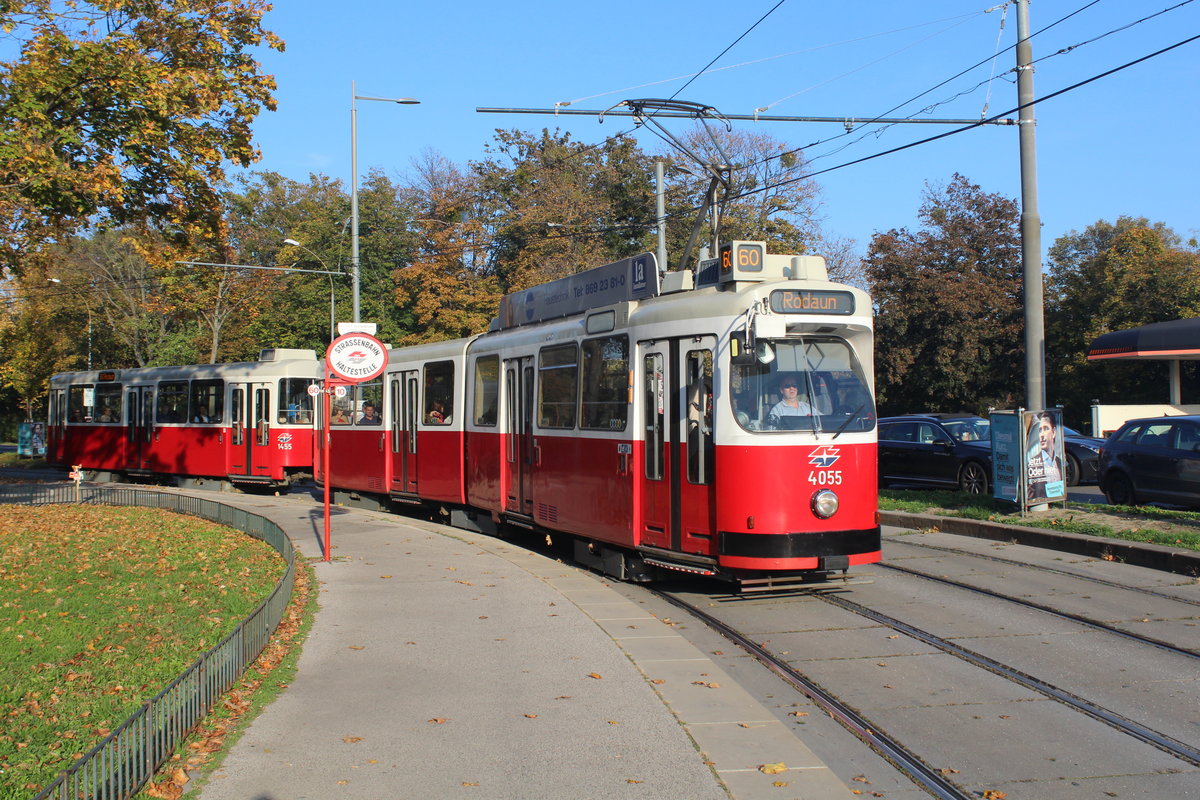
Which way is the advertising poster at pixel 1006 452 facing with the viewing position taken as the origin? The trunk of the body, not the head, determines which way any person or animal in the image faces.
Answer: facing the viewer and to the left of the viewer

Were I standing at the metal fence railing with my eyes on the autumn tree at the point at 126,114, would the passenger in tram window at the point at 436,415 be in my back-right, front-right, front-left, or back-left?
front-right

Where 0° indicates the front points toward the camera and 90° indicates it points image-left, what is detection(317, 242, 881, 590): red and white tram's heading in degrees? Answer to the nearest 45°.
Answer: approximately 315°

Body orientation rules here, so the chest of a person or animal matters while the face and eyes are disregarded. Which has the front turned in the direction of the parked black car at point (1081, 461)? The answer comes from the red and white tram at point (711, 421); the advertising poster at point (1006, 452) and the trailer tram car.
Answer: the trailer tram car

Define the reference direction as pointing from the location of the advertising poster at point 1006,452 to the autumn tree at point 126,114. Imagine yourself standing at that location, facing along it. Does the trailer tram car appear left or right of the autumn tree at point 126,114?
right

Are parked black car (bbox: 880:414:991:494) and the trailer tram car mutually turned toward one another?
no

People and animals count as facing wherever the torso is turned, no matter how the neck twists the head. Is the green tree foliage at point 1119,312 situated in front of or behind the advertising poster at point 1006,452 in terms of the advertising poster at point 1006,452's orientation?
behind

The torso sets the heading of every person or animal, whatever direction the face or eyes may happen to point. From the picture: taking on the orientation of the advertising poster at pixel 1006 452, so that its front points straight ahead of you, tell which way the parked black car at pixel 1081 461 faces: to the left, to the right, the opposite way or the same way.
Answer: to the left

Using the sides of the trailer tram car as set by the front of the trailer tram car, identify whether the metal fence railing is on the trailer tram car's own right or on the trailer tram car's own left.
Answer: on the trailer tram car's own right

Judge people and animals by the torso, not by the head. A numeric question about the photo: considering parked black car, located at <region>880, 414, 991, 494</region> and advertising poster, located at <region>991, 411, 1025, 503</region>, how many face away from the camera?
0

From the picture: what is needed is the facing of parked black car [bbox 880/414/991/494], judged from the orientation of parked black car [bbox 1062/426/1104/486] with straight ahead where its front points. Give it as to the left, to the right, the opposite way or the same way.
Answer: the same way

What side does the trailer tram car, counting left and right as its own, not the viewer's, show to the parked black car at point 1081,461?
front

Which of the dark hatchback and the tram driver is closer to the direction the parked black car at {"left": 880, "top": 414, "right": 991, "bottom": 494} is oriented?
the dark hatchback
